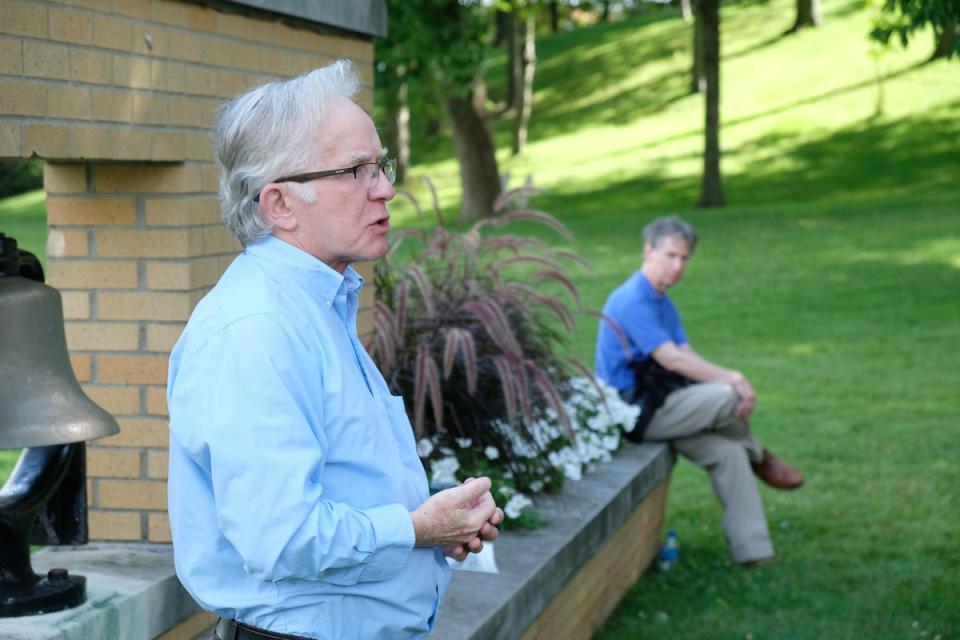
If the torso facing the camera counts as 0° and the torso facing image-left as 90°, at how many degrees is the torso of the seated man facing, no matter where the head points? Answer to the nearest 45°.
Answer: approximately 270°

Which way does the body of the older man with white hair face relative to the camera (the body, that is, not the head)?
to the viewer's right

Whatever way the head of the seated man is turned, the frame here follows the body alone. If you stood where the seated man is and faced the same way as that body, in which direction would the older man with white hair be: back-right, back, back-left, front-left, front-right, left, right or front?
right

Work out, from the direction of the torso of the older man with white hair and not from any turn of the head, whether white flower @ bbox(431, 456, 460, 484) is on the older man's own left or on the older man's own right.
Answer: on the older man's own left

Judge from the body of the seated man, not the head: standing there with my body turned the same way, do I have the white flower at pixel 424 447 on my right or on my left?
on my right

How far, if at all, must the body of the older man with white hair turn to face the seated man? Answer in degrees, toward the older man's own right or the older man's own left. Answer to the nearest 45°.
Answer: approximately 45° to the older man's own left

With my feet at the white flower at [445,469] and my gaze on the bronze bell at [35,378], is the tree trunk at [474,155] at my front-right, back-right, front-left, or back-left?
back-right

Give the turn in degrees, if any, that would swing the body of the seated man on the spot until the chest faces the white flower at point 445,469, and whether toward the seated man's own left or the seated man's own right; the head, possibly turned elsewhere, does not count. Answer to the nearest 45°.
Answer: approximately 135° to the seated man's own right

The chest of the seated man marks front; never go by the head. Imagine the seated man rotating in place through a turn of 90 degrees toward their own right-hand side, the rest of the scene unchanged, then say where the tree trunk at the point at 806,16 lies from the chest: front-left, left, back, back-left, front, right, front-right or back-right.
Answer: back

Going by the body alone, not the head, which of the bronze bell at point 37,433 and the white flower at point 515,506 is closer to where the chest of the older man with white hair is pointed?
the white flower

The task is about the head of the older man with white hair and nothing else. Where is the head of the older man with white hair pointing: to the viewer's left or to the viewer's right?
to the viewer's right

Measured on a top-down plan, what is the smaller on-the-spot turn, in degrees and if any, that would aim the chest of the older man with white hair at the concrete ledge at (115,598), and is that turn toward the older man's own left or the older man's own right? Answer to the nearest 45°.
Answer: approximately 135° to the older man's own left

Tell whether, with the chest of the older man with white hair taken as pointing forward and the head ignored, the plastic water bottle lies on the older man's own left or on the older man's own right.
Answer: on the older man's own left

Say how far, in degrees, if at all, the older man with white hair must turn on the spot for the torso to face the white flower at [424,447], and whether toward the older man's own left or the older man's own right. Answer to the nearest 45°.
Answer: approximately 90° to the older man's own left

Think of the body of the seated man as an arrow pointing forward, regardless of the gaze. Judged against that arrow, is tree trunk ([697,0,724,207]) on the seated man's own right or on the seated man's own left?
on the seated man's own left

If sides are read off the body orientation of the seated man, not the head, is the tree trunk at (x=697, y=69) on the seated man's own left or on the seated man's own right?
on the seated man's own left

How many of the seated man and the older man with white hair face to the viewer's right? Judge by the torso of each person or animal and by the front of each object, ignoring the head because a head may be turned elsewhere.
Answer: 2

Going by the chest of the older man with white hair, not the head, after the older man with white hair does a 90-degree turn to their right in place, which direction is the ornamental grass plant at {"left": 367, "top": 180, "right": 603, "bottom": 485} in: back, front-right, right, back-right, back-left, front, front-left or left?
back

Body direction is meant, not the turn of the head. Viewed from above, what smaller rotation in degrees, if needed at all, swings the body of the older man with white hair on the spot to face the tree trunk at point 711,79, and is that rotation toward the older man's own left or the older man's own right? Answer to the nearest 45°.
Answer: approximately 90° to the older man's own left
